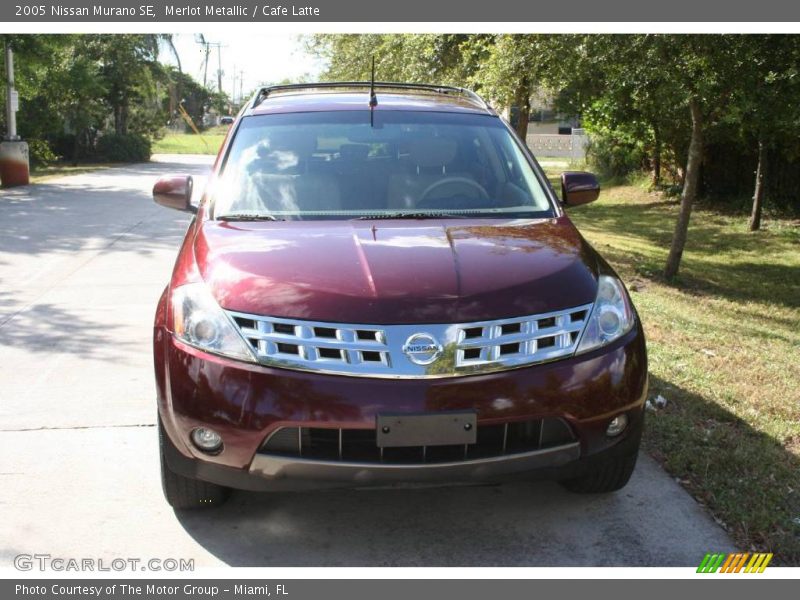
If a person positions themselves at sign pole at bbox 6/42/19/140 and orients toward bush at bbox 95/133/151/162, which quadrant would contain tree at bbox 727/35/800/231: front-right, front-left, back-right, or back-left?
back-right

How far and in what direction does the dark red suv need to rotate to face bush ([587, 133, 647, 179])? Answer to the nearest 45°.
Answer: approximately 180°

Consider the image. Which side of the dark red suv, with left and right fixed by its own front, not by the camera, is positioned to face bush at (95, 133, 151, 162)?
back

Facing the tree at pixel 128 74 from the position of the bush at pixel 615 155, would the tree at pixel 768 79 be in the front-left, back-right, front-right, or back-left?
back-left

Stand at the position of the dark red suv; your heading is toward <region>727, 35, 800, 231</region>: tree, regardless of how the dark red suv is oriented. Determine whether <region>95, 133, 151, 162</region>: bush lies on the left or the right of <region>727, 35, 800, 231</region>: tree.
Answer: left

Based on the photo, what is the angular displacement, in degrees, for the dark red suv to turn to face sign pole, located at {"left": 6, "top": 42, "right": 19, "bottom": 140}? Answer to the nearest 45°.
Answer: approximately 135° to its right

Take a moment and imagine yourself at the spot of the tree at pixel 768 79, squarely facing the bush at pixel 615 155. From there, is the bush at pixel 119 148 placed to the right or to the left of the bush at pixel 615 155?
left

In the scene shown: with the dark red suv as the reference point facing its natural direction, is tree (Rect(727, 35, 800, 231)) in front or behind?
behind

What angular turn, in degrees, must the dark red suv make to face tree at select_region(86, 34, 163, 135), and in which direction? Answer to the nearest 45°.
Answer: approximately 180°

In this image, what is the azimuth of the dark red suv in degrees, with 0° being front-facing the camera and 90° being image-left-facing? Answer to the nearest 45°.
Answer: approximately 0°

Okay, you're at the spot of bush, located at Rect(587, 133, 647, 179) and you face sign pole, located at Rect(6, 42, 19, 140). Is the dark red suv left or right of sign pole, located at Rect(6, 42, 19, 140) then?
left
